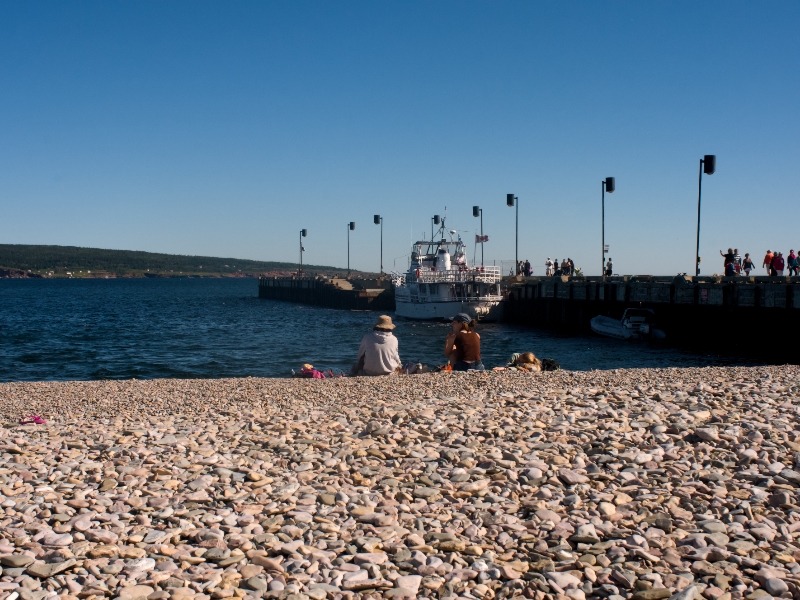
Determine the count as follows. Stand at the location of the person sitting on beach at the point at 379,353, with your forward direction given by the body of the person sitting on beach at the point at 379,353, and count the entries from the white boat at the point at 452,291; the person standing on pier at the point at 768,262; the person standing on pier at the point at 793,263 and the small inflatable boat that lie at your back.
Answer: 0

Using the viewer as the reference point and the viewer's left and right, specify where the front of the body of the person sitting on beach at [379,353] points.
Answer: facing away from the viewer

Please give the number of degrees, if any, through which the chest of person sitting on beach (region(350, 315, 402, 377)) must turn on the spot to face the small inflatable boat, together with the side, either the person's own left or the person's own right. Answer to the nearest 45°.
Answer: approximately 45° to the person's own right

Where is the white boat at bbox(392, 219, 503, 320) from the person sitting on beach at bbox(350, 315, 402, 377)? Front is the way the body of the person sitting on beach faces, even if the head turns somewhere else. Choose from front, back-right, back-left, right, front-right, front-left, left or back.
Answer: front

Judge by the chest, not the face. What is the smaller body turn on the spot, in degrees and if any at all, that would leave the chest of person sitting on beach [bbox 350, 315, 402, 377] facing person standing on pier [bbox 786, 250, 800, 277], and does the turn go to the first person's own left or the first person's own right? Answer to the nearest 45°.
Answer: approximately 45° to the first person's own right

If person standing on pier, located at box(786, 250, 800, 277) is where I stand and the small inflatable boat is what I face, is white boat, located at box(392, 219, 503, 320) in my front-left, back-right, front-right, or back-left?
front-right

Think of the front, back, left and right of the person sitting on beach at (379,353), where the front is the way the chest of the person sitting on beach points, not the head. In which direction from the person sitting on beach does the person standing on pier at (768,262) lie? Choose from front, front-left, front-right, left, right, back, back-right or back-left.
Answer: front-right

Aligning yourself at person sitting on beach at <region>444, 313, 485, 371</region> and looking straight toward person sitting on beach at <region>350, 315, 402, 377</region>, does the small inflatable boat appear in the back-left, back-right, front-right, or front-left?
back-right

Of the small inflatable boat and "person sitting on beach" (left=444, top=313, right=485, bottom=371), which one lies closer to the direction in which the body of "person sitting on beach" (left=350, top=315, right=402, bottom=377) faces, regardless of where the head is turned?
the small inflatable boat

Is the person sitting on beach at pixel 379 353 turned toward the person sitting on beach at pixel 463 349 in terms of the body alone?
no

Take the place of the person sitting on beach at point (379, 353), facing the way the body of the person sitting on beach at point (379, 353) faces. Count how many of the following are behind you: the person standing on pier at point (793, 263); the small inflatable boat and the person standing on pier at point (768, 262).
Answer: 0

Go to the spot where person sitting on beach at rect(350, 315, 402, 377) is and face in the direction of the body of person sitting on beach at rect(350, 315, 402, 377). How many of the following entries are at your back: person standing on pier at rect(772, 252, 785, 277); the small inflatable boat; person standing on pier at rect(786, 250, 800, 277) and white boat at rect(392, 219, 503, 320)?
0

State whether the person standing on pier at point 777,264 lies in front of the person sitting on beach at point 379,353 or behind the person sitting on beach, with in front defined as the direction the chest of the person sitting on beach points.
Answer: in front

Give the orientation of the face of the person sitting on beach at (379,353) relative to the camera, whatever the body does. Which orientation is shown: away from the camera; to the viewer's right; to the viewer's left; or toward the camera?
away from the camera
